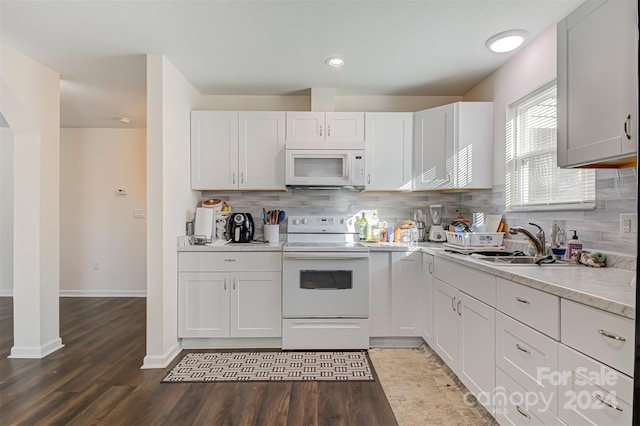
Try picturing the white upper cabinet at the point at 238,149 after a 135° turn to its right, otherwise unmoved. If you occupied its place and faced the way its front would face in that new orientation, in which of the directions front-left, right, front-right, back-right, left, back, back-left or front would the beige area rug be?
back

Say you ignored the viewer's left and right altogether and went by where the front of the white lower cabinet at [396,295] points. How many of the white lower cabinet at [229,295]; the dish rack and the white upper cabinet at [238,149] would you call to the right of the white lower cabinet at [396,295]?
2

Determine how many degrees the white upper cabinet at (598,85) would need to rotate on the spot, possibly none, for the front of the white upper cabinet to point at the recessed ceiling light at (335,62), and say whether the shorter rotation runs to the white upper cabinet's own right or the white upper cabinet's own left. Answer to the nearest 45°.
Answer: approximately 45° to the white upper cabinet's own right

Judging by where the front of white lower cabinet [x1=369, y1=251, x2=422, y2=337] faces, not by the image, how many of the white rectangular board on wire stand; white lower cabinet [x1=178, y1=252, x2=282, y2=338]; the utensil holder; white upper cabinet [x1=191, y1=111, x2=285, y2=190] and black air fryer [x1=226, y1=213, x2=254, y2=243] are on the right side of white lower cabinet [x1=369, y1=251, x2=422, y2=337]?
5

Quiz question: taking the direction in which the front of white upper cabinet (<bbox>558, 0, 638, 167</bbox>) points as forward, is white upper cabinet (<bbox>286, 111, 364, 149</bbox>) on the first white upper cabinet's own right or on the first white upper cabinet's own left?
on the first white upper cabinet's own right

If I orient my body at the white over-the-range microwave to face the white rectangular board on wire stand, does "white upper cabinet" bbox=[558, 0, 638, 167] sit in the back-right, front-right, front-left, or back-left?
back-left

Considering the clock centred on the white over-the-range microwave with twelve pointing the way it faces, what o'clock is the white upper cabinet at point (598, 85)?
The white upper cabinet is roughly at 11 o'clock from the white over-the-range microwave.
